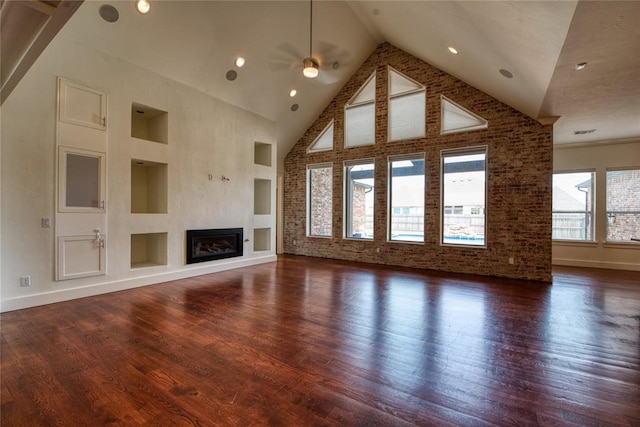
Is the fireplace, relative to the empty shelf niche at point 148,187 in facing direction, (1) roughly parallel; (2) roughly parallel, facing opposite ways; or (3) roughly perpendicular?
roughly parallel

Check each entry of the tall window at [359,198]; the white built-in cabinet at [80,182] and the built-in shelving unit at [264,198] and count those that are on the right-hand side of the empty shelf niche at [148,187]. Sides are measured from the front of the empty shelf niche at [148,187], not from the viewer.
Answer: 1

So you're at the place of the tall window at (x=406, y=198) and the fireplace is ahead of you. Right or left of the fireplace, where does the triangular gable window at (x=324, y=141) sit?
right

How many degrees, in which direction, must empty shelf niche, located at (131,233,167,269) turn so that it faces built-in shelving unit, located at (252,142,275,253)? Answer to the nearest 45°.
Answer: approximately 45° to its left

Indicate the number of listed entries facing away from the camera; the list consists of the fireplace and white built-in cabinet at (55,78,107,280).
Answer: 0

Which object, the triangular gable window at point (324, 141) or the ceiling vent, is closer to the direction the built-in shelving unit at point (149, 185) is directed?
the ceiling vent

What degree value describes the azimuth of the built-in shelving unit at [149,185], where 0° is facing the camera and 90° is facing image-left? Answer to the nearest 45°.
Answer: approximately 315°

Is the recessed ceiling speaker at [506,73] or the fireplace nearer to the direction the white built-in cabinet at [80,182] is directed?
the recessed ceiling speaker

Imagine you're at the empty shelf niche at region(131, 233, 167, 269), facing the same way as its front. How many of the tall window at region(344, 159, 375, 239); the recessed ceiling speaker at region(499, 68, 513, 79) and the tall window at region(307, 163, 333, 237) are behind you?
0

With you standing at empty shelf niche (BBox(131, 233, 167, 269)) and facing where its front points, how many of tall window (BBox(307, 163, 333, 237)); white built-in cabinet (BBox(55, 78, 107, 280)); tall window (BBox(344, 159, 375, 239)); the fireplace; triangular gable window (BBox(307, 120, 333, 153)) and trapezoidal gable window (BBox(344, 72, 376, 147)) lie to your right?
1

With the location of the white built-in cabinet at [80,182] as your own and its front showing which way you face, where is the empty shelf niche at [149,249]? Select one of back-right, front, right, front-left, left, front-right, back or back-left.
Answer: left

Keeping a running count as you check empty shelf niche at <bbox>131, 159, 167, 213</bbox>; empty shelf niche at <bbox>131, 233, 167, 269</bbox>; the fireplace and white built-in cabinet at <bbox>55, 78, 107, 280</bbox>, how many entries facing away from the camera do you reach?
0

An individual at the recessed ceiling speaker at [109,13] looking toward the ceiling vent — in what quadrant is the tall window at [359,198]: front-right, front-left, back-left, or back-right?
front-left

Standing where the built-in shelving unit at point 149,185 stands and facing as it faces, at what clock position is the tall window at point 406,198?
The tall window is roughly at 11 o'clock from the built-in shelving unit.

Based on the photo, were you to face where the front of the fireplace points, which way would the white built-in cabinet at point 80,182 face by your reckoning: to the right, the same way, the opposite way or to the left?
the same way

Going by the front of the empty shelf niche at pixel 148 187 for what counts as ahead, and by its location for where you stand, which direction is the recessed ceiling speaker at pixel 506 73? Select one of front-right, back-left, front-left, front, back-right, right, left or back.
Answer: front

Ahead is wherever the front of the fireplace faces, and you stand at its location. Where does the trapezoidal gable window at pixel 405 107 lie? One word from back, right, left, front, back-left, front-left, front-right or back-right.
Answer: front-left

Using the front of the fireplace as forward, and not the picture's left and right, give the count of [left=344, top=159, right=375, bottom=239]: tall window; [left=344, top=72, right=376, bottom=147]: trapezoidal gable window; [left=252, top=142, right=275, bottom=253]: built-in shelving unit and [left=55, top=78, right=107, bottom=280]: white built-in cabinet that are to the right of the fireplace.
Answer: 1

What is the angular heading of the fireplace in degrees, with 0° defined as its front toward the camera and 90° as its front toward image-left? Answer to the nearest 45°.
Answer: approximately 315°
